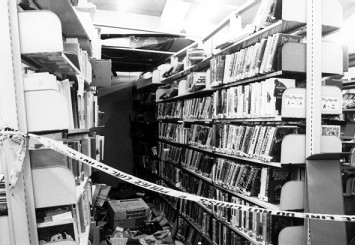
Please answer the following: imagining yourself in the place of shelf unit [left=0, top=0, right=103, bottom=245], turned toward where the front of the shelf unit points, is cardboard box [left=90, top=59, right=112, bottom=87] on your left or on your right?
on your left

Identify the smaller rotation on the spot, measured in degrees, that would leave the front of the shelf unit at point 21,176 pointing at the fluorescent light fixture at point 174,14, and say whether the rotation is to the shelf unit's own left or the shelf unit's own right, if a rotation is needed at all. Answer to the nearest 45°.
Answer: approximately 45° to the shelf unit's own left

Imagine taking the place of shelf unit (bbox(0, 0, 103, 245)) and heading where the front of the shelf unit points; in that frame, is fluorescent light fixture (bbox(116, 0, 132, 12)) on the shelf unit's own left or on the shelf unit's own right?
on the shelf unit's own left

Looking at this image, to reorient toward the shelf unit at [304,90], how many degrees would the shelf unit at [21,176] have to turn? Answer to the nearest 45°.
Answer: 0° — it already faces it

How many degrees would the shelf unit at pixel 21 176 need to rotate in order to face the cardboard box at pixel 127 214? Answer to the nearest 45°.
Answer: approximately 45° to its left

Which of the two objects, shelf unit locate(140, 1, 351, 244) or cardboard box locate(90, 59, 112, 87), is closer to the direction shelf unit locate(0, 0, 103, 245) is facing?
the shelf unit

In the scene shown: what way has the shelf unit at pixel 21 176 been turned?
to the viewer's right
